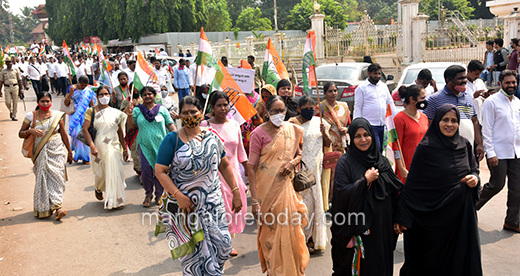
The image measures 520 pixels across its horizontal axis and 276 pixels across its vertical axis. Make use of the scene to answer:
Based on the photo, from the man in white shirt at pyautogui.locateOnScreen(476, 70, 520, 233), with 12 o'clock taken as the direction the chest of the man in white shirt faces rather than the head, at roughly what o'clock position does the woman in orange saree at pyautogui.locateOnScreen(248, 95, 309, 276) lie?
The woman in orange saree is roughly at 3 o'clock from the man in white shirt.

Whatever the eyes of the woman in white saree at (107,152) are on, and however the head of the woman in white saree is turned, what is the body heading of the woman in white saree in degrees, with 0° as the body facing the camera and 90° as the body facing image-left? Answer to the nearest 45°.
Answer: approximately 0°

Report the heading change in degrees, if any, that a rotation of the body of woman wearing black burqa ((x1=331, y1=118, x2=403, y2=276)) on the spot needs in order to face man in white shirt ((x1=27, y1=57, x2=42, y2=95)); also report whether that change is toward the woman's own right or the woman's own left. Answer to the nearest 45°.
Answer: approximately 135° to the woman's own right

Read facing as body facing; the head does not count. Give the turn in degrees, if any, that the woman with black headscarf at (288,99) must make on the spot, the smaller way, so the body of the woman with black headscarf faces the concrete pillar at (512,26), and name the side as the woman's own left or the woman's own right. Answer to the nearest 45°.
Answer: approximately 135° to the woman's own left

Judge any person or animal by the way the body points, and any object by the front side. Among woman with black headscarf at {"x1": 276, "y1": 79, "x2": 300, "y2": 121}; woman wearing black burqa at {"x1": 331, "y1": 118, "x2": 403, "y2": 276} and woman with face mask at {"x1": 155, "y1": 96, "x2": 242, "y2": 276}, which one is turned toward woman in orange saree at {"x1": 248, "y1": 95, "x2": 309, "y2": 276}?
woman with black headscarf at {"x1": 276, "y1": 79, "x2": 300, "y2": 121}

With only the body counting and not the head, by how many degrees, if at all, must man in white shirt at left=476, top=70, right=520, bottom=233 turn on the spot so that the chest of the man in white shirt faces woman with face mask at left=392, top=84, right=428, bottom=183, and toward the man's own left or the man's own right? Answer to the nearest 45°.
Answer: approximately 90° to the man's own right
